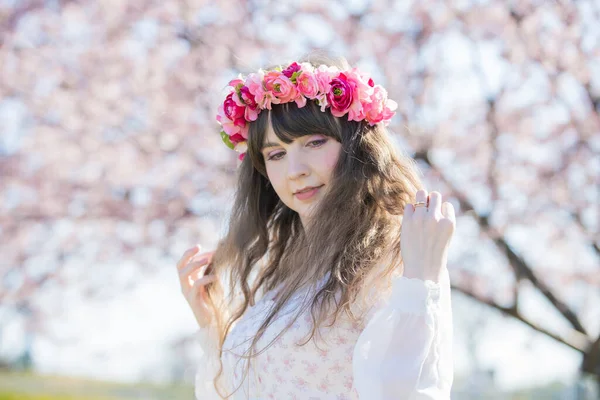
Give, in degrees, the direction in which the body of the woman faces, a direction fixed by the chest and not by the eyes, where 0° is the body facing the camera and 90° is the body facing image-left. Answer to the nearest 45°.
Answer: approximately 45°
